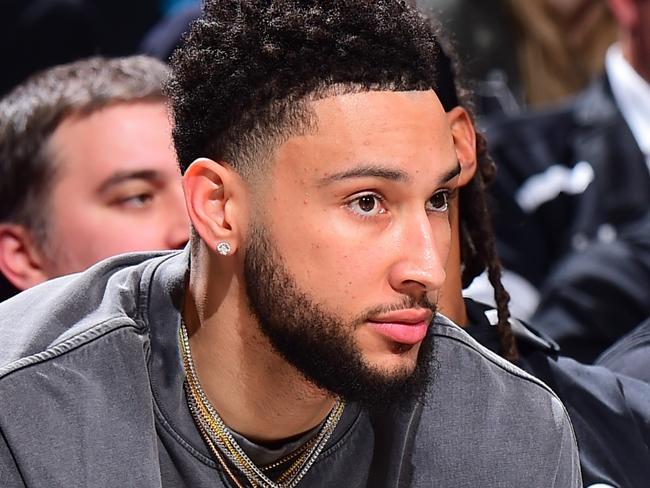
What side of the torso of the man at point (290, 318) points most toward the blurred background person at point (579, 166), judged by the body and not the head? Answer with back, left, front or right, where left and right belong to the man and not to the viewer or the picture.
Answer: left

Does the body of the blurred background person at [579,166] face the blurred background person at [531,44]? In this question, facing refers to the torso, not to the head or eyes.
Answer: no

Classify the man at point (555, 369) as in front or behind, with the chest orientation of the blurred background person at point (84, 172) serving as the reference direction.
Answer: in front

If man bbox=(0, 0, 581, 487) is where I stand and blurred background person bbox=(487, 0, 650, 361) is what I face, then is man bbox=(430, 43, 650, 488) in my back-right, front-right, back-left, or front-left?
front-right

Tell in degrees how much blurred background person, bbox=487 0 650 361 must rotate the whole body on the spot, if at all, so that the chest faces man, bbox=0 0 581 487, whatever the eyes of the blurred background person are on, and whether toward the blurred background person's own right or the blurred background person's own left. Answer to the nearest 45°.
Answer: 0° — they already face them

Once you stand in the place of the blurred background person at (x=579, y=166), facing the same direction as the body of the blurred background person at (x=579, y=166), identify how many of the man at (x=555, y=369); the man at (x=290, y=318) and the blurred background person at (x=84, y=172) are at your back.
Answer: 0

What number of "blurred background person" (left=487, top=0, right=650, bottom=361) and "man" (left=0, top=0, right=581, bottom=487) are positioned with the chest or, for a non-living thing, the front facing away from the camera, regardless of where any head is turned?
0

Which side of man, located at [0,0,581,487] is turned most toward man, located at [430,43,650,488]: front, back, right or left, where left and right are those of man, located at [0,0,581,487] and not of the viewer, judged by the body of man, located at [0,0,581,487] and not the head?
left

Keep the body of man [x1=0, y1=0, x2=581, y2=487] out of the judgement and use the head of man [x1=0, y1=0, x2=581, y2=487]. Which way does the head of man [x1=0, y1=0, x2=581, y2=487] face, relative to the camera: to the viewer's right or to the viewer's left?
to the viewer's right

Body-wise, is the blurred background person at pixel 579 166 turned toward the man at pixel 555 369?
yes

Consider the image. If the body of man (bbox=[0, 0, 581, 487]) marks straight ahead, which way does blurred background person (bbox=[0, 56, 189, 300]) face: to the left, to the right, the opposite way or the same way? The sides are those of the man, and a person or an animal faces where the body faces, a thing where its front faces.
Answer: the same way

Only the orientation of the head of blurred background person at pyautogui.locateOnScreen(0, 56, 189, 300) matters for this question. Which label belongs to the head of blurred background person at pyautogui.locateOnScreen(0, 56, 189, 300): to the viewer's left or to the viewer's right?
to the viewer's right

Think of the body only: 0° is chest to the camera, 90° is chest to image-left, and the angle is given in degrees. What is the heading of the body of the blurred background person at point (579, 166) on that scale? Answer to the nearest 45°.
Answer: approximately 0°

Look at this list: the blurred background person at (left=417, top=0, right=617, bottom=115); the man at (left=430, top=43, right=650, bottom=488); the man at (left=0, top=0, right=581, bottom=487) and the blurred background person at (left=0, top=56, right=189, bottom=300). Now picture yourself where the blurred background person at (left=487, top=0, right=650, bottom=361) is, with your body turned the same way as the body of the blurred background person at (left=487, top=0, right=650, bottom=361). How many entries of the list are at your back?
1

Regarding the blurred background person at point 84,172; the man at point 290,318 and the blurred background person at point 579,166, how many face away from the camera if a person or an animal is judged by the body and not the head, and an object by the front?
0

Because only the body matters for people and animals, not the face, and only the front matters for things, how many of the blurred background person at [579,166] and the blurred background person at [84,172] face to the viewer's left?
0
